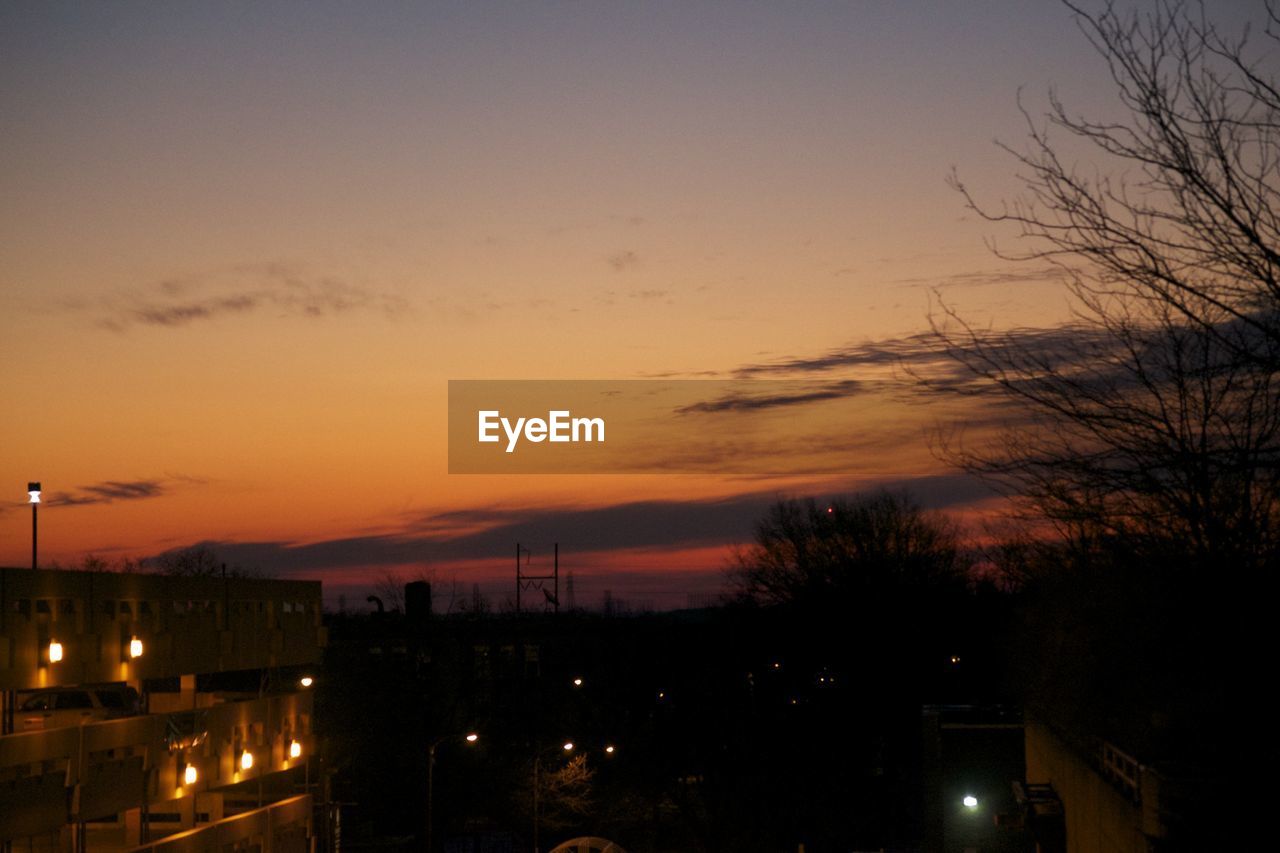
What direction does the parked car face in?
to the viewer's left
